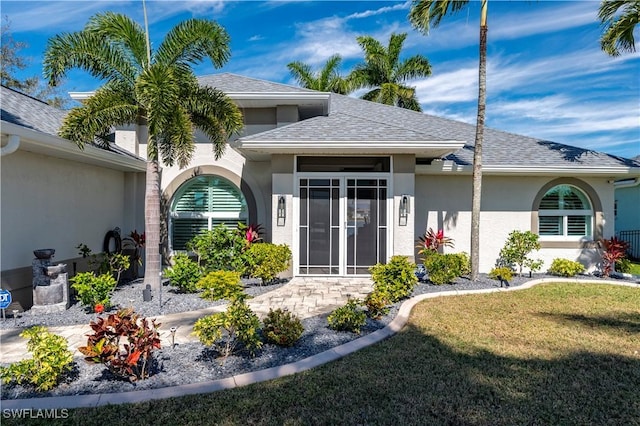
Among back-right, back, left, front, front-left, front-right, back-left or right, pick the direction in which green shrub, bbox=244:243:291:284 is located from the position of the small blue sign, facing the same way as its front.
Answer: left

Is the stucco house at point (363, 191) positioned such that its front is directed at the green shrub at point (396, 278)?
yes

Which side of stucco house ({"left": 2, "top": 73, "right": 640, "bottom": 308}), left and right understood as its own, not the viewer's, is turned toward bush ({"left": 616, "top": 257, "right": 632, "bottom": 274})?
left

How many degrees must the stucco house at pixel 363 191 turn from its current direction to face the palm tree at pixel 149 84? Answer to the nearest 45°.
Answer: approximately 45° to its right

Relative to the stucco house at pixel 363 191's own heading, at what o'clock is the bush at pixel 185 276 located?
The bush is roughly at 2 o'clock from the stucco house.

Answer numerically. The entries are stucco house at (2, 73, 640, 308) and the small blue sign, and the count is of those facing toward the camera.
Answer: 2

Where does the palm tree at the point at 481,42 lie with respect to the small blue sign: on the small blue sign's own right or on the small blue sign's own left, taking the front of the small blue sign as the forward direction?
on the small blue sign's own left

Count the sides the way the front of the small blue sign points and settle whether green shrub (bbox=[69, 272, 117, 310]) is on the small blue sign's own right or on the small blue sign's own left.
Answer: on the small blue sign's own left

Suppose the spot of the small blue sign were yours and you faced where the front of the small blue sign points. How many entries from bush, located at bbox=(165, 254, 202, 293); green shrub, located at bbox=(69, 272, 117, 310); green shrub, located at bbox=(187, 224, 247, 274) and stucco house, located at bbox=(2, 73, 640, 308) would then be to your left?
4

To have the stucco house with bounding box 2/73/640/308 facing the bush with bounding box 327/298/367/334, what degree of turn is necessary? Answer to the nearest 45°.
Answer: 0° — it already faces it

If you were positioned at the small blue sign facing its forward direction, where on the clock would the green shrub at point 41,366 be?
The green shrub is roughly at 12 o'clock from the small blue sign.

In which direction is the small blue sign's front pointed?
toward the camera

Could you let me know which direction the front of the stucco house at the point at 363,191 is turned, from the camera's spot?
facing the viewer
